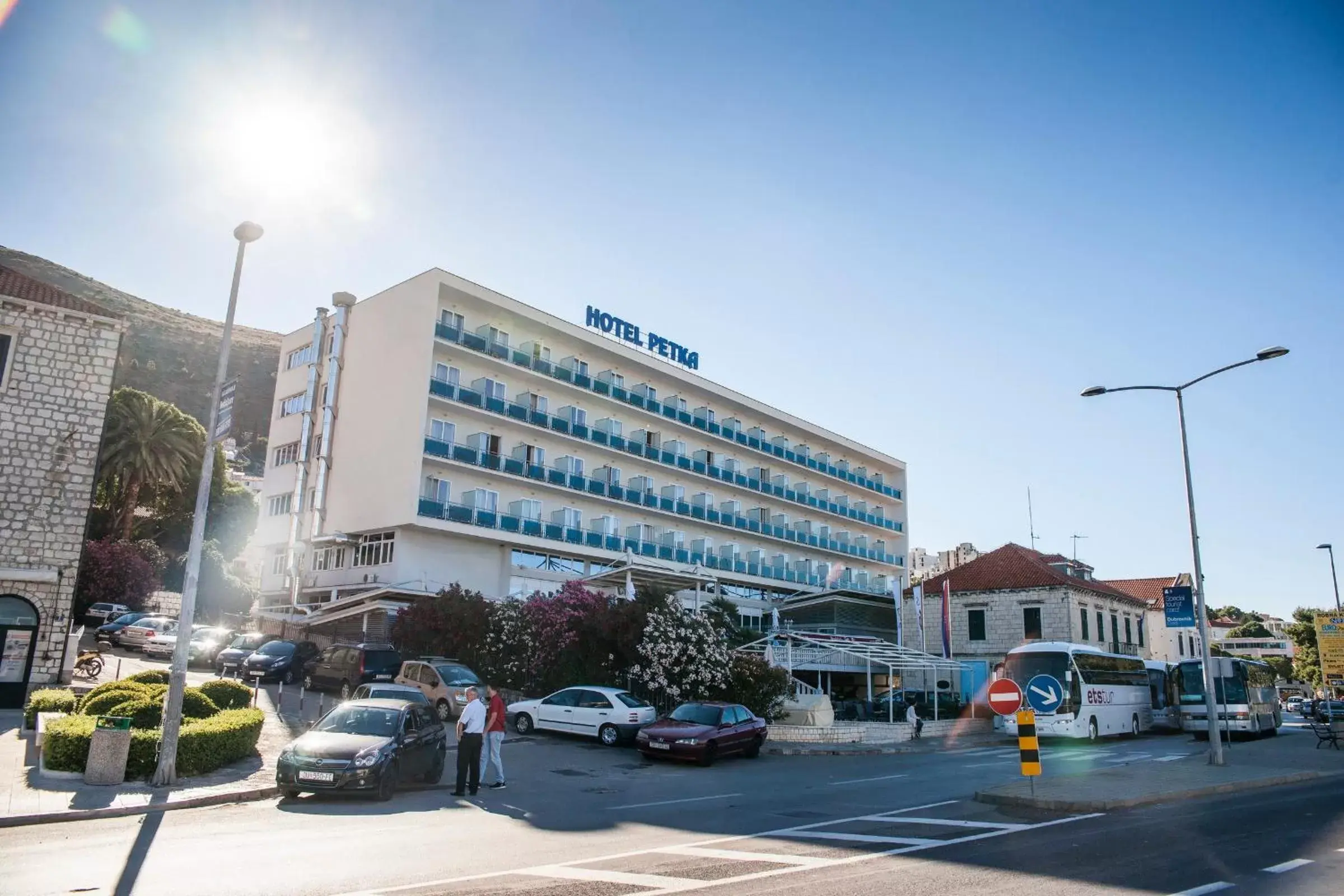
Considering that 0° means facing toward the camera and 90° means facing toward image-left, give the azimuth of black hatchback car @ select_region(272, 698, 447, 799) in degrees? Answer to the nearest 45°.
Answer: approximately 45°

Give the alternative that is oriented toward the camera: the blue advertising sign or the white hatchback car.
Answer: the blue advertising sign

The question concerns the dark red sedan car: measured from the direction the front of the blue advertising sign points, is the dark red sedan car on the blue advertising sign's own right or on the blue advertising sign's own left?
on the blue advertising sign's own right

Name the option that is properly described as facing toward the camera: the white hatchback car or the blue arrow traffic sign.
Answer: the blue arrow traffic sign

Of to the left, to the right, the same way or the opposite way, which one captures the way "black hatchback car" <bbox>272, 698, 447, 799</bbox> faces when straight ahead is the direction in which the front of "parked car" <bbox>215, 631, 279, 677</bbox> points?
the same way

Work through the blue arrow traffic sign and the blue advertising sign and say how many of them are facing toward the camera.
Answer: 2

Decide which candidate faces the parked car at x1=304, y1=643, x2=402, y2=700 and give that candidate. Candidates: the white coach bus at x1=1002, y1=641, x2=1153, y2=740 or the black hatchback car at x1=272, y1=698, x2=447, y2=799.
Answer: the white coach bus

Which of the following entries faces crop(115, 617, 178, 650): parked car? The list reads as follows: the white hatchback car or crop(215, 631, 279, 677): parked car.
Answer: the white hatchback car

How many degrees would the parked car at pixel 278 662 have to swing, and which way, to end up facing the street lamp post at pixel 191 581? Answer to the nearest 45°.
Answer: approximately 45° to its left

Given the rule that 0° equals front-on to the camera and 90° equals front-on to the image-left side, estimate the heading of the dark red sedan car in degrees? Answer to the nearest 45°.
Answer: approximately 45°

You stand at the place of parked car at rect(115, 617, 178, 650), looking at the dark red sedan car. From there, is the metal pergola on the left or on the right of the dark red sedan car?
left

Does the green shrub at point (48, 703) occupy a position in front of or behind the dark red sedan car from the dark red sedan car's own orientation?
in front

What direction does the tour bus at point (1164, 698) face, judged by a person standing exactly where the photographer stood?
facing the viewer and to the left of the viewer

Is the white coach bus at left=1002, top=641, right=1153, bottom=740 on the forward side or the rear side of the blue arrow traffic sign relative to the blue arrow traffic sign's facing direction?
on the rear side

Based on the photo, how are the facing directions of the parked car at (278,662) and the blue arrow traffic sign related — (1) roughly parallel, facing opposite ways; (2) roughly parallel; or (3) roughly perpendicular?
roughly parallel
